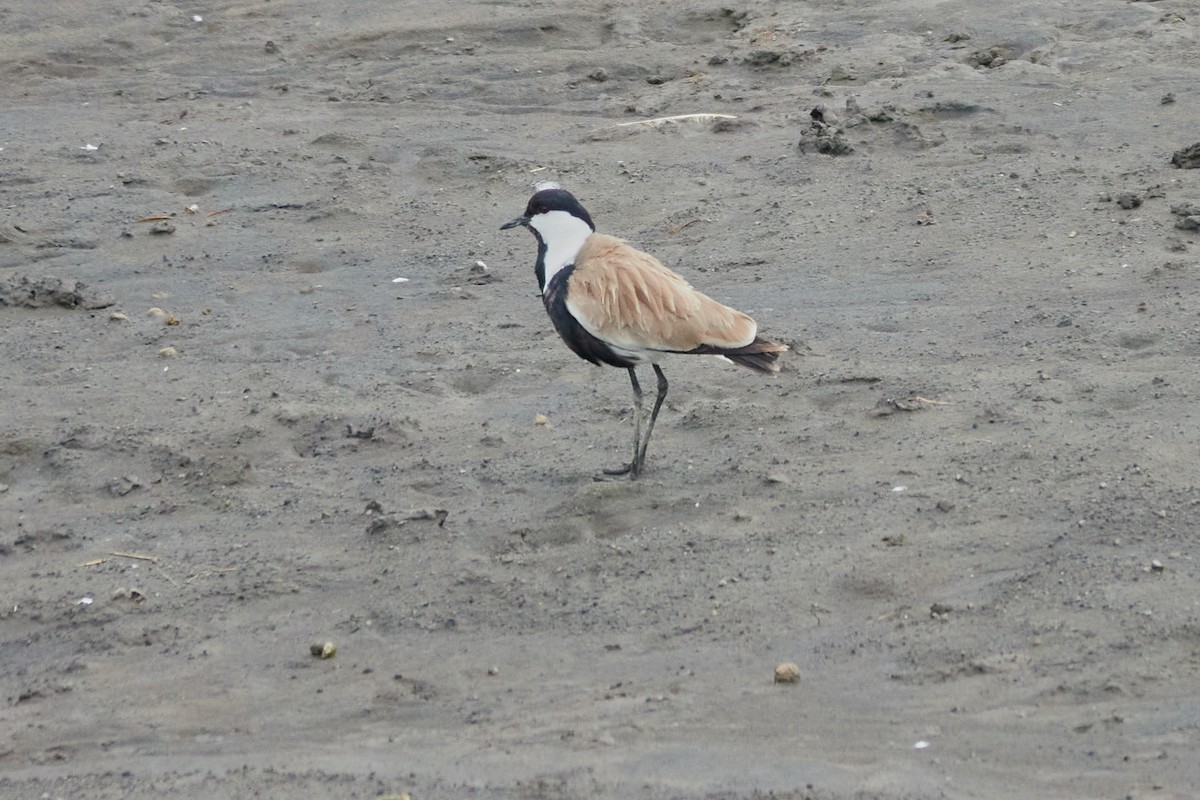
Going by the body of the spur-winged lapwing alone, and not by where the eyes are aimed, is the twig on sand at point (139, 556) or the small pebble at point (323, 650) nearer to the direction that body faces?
the twig on sand

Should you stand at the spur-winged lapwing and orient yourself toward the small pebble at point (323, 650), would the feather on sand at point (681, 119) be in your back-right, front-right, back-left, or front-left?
back-right

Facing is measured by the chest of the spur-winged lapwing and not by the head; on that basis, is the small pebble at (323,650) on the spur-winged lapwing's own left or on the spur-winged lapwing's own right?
on the spur-winged lapwing's own left

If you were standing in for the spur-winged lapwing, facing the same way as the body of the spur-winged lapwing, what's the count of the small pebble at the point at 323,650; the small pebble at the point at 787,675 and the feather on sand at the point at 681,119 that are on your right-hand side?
1

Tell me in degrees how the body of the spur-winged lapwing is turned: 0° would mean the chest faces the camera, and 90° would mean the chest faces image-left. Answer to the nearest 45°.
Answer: approximately 90°

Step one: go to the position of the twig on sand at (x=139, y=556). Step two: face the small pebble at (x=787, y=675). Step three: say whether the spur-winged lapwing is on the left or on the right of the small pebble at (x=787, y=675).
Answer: left

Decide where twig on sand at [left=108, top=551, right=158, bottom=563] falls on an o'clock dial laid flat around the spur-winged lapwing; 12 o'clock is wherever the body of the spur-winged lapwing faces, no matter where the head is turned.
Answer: The twig on sand is roughly at 11 o'clock from the spur-winged lapwing.

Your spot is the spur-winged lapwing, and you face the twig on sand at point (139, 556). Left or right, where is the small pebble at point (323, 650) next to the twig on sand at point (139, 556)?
left

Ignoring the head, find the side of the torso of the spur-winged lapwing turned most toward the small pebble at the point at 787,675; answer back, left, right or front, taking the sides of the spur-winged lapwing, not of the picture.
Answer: left

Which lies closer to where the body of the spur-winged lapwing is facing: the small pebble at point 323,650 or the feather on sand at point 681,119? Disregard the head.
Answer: the small pebble

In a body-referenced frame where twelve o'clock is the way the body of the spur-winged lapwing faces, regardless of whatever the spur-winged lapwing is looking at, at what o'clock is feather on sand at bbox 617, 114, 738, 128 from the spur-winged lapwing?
The feather on sand is roughly at 3 o'clock from the spur-winged lapwing.
